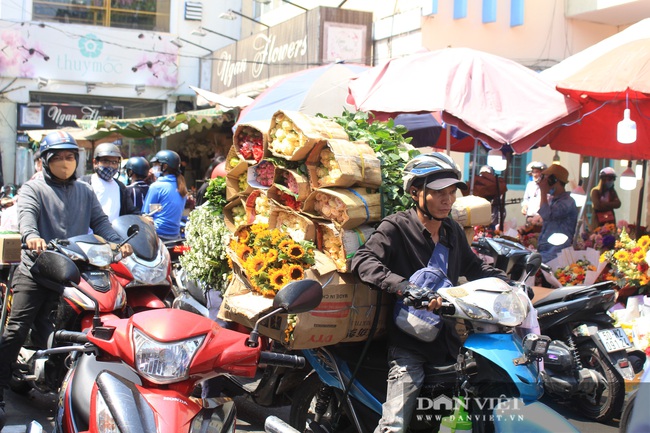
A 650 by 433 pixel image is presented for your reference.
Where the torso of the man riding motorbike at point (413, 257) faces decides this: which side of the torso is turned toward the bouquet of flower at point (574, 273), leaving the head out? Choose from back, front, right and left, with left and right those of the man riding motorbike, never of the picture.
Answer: left

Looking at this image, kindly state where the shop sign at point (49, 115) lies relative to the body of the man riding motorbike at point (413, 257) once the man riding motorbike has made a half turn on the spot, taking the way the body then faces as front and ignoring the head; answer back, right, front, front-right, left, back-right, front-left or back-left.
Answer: front

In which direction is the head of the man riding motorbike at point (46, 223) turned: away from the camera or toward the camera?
toward the camera

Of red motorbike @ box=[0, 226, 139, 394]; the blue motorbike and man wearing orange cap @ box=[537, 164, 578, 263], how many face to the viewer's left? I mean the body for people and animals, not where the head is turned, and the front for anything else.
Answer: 1

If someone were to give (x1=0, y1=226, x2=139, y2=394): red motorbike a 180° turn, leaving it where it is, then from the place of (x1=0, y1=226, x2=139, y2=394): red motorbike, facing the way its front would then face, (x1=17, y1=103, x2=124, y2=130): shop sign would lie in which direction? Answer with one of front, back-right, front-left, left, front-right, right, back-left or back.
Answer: front-right

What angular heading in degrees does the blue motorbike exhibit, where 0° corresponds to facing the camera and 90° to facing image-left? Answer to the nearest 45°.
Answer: approximately 315°

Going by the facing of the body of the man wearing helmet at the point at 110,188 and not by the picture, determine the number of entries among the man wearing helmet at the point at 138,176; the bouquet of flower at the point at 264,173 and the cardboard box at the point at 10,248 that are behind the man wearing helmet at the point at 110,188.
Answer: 1

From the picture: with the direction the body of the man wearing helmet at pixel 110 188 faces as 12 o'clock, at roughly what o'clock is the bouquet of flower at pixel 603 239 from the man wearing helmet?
The bouquet of flower is roughly at 9 o'clock from the man wearing helmet.

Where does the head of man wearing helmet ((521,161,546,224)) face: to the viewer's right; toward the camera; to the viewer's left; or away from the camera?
toward the camera

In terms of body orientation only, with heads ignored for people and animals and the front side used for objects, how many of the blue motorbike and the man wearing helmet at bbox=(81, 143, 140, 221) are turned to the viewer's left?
0
